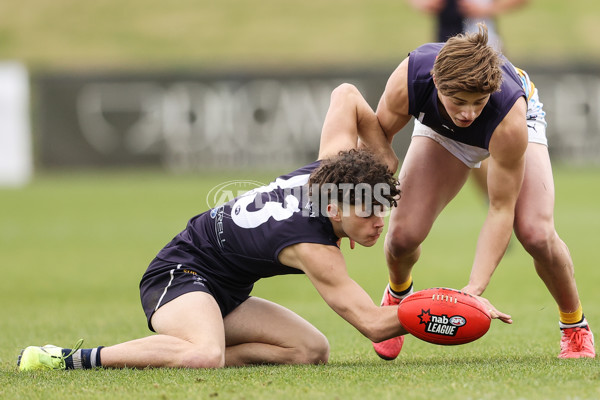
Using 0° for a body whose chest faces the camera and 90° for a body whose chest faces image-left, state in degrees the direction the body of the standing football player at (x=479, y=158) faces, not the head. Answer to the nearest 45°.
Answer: approximately 0°

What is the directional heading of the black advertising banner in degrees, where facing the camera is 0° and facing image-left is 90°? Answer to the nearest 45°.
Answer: approximately 0°

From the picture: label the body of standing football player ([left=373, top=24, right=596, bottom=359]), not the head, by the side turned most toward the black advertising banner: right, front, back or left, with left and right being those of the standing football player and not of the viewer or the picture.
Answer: back

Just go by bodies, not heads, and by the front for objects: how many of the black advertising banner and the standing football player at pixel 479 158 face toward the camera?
2
